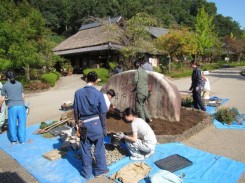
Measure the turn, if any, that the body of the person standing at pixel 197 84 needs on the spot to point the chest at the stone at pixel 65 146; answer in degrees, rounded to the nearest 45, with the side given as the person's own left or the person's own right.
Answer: approximately 45° to the person's own left

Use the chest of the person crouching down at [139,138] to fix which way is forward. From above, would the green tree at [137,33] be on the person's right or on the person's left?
on the person's right

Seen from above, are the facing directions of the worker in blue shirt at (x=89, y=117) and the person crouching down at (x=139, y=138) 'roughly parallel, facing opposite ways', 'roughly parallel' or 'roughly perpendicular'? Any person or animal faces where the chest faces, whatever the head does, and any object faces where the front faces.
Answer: roughly perpendicular

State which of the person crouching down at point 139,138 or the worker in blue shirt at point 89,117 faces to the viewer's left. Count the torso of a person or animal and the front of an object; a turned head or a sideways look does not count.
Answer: the person crouching down

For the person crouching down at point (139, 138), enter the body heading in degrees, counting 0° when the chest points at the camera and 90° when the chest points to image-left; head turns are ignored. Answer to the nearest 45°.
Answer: approximately 90°

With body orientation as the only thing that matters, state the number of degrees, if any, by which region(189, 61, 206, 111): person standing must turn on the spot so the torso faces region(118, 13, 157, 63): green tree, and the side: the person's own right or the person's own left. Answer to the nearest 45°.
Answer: approximately 45° to the person's own right

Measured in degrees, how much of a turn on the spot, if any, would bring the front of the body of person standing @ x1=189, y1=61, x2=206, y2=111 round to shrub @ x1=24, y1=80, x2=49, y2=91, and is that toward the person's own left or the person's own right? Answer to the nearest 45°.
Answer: approximately 45° to the person's own right

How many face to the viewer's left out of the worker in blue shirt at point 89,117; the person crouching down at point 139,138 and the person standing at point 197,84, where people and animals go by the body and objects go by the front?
2

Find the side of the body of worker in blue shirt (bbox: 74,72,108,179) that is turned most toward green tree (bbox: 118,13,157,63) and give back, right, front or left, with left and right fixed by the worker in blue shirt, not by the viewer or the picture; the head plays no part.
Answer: front

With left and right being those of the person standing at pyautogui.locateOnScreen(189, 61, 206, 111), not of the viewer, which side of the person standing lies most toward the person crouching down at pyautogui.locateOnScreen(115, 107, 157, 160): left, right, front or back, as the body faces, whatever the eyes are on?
left

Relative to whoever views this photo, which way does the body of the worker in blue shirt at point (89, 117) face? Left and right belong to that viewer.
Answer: facing away from the viewer

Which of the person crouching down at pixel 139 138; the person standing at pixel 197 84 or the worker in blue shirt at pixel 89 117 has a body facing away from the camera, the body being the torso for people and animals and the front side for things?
the worker in blue shirt

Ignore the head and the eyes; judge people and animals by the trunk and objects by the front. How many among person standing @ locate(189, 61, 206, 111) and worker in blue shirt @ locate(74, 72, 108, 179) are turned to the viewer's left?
1

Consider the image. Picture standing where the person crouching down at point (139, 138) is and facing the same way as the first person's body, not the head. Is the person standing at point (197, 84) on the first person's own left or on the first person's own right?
on the first person's own right

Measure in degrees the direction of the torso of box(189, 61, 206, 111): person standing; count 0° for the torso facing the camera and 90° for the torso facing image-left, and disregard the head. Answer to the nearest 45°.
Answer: approximately 90°
